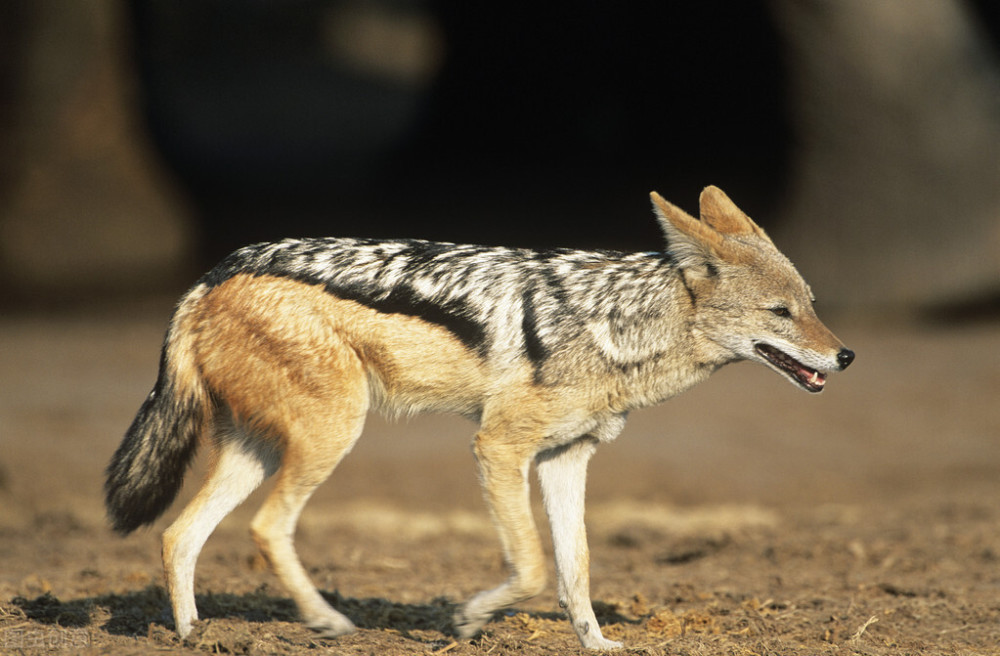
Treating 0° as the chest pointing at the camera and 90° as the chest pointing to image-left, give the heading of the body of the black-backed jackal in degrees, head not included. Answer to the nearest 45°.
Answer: approximately 270°
